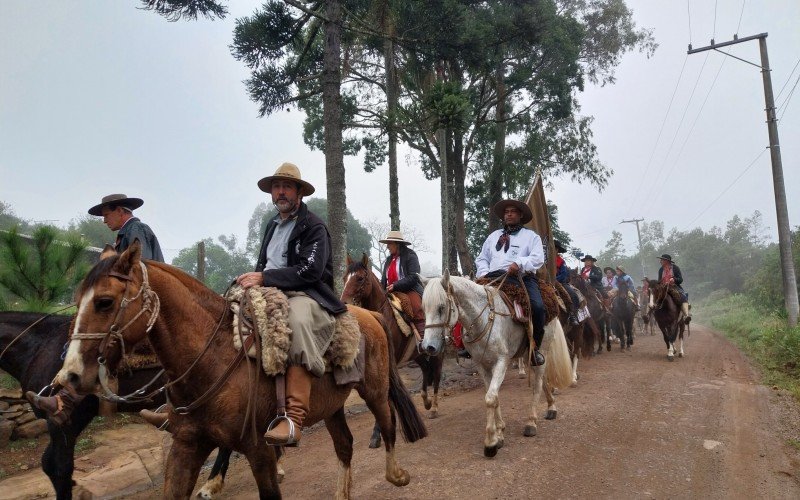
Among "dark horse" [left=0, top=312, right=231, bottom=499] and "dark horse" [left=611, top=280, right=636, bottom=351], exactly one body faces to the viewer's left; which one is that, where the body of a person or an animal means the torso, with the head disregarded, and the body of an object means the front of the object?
"dark horse" [left=0, top=312, right=231, bottom=499]

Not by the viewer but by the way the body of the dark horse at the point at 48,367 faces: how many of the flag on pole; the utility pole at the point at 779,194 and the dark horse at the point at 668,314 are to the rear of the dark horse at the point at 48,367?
3

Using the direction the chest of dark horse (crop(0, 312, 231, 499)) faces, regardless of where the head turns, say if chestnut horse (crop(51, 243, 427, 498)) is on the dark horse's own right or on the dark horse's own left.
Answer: on the dark horse's own left

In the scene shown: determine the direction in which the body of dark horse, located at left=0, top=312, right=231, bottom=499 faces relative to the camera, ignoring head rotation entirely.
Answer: to the viewer's left

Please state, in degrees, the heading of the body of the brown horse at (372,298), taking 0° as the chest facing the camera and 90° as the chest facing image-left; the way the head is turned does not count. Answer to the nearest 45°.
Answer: approximately 45°

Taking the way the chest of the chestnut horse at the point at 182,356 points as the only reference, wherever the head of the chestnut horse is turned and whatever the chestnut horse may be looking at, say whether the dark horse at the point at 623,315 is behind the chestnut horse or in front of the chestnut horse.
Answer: behind

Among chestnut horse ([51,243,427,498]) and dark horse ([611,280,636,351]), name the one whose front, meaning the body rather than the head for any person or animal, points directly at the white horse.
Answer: the dark horse

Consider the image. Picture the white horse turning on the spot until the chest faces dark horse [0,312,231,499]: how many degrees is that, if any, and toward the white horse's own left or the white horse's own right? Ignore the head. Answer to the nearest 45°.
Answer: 0° — it already faces it

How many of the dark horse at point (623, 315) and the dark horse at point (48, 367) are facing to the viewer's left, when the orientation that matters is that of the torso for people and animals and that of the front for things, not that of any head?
1

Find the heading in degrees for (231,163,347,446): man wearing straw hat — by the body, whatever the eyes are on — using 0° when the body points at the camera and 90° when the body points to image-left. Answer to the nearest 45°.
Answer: approximately 45°

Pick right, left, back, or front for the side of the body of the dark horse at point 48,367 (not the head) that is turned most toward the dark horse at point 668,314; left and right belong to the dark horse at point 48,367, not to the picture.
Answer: back

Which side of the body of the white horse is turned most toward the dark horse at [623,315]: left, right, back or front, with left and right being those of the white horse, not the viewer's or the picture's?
back

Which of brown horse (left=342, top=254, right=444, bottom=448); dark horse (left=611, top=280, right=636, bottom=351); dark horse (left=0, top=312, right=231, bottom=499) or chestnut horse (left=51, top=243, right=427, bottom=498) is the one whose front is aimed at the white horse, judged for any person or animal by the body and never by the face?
dark horse (left=611, top=280, right=636, bottom=351)
